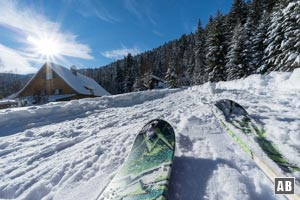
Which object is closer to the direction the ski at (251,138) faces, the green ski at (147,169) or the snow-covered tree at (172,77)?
the snow-covered tree

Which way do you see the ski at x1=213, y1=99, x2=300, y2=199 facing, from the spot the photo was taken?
facing away from the viewer and to the left of the viewer

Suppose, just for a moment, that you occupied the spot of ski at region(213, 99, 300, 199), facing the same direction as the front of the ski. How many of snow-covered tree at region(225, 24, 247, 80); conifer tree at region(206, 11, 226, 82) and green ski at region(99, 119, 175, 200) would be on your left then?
1

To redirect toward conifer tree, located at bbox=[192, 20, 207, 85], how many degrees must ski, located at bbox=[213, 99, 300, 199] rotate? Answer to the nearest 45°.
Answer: approximately 45° to its right

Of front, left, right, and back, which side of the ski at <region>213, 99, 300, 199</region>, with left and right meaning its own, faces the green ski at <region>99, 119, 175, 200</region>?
left

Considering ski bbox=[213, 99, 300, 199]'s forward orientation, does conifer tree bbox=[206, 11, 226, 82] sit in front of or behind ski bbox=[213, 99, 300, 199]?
in front

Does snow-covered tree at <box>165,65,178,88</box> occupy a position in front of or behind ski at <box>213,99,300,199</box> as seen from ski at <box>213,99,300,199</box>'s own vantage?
in front

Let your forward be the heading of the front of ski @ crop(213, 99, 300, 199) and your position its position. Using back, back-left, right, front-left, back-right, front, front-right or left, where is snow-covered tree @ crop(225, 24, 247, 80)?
front-right

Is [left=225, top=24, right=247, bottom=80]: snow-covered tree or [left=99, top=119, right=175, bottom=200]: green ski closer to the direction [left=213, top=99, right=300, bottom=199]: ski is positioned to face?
the snow-covered tree
